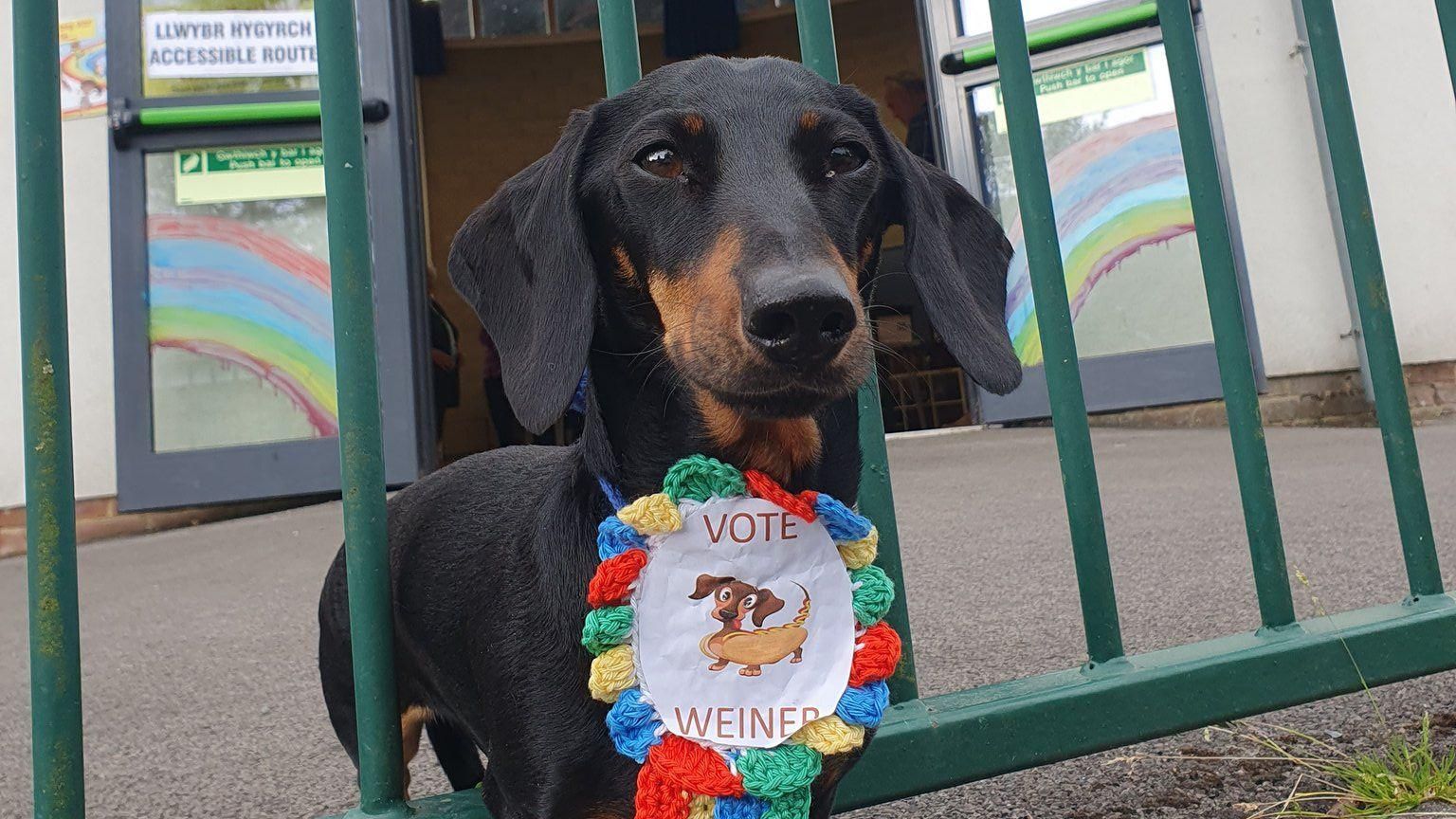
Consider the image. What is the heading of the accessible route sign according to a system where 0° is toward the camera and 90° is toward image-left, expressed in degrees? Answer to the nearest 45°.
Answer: approximately 0°

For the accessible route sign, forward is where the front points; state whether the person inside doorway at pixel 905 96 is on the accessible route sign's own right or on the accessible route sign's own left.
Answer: on the accessible route sign's own left

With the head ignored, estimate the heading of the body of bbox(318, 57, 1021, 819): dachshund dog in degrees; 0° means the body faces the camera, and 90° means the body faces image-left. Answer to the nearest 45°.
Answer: approximately 315°

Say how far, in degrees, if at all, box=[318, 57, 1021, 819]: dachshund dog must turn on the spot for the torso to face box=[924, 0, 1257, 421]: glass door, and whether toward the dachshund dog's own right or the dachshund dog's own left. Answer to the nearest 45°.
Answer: approximately 90° to the dachshund dog's own left

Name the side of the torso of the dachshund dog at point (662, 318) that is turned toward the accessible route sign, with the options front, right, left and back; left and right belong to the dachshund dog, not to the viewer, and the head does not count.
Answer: back

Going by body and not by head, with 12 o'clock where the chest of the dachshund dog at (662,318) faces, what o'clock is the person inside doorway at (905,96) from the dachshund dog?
The person inside doorway is roughly at 8 o'clock from the dachshund dog.

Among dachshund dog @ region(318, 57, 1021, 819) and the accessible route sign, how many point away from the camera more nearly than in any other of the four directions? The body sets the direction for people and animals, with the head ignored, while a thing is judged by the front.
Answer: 0

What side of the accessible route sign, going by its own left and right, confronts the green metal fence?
front

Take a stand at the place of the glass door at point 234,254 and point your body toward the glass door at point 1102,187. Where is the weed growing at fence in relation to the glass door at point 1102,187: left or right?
right

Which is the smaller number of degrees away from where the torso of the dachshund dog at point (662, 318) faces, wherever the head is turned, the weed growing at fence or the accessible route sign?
the weed growing at fence
